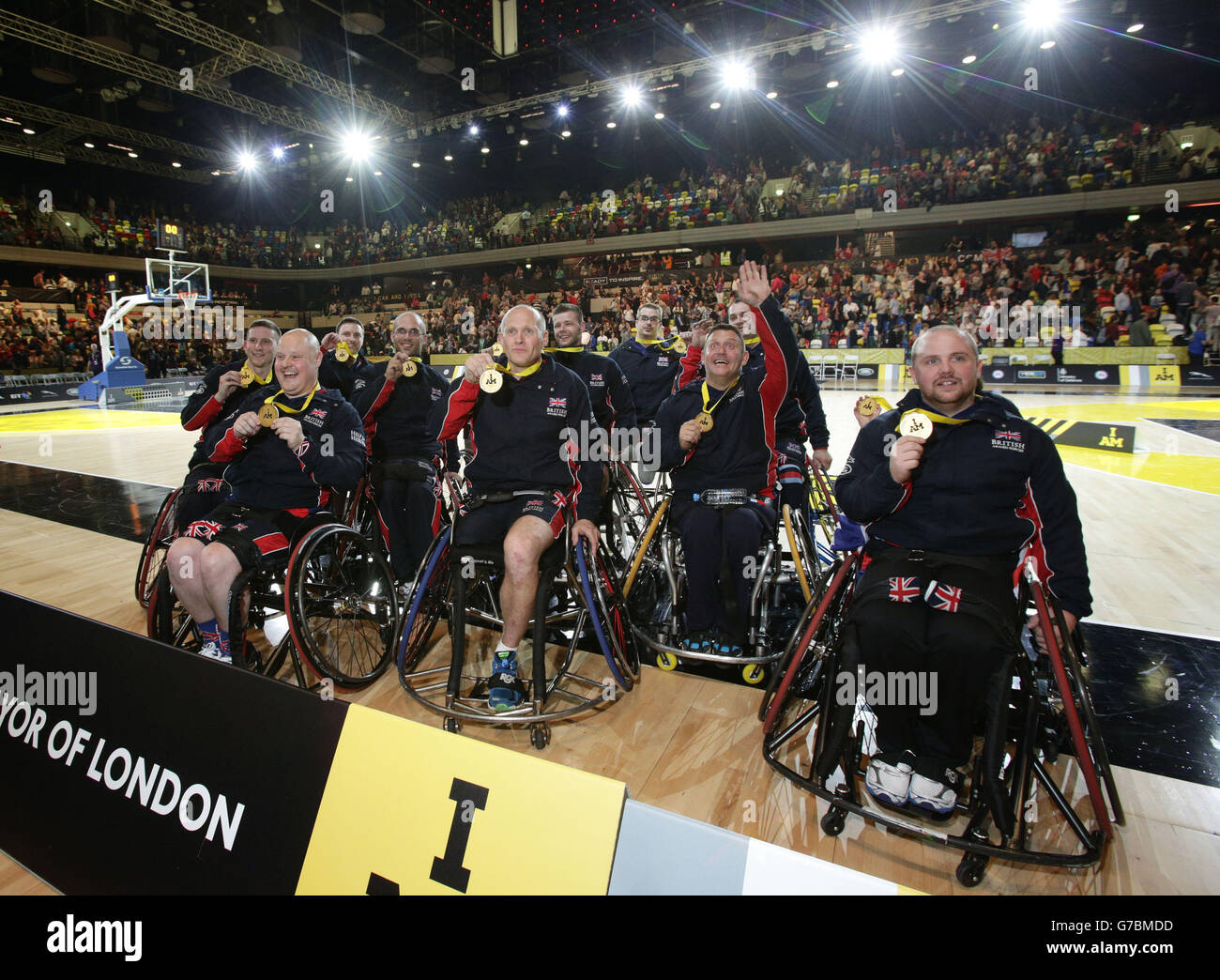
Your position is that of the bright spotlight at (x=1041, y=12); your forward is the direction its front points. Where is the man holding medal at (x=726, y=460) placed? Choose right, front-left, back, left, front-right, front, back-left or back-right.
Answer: front

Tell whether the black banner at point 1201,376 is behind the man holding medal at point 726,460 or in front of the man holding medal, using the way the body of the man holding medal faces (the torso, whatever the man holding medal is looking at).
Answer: behind

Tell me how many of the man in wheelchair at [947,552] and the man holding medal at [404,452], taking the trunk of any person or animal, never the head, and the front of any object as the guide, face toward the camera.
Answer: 2

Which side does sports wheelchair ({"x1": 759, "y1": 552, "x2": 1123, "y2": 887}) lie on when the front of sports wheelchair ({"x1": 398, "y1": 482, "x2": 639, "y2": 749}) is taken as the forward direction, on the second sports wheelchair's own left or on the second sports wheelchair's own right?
on the second sports wheelchair's own left

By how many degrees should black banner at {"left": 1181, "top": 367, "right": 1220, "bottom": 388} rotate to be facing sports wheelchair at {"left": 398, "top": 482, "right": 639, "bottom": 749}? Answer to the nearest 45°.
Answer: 0° — it already faces it

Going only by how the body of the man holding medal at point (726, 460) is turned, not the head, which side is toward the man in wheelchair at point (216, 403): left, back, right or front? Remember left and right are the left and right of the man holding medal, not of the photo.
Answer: right

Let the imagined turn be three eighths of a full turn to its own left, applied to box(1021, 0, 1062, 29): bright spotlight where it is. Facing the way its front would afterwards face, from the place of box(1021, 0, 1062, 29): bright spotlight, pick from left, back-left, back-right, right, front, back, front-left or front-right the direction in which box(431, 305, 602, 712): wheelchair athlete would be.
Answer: back-right

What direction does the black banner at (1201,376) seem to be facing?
toward the camera

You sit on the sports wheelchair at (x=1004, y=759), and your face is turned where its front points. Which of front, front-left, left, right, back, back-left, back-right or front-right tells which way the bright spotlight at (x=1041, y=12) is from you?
back

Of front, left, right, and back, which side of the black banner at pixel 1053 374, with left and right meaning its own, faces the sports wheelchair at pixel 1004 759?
front

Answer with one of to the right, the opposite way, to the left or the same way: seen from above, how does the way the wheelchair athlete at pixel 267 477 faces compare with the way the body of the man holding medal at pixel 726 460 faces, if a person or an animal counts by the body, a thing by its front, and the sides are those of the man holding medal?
the same way

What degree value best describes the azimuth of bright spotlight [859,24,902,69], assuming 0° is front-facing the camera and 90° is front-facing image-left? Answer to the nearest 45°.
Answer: approximately 0°
